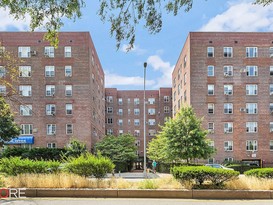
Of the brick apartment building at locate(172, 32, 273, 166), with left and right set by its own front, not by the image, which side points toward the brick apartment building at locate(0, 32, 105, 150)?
right

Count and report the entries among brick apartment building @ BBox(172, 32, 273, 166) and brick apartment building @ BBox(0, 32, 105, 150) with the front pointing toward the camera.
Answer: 2

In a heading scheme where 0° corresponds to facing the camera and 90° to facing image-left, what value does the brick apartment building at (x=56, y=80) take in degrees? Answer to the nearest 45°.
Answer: approximately 0°

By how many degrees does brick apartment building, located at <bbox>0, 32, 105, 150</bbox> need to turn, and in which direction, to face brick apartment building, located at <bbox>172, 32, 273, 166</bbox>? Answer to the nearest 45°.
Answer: approximately 90° to its left

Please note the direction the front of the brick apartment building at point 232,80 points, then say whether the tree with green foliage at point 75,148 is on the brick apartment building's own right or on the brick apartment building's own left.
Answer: on the brick apartment building's own right

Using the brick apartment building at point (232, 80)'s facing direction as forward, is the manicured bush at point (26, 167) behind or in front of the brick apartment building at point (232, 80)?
in front

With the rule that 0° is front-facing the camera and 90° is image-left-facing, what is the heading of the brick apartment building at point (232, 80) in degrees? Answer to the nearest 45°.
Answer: approximately 0°

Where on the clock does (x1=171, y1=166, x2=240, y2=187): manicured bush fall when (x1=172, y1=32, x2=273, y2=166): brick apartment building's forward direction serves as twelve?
The manicured bush is roughly at 12 o'clock from the brick apartment building.

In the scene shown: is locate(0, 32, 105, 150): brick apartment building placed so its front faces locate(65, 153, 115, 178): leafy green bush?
yes

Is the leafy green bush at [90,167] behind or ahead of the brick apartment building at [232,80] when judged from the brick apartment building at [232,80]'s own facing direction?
ahead

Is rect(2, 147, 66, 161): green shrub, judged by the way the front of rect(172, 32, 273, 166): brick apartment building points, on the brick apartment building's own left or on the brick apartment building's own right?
on the brick apartment building's own right
